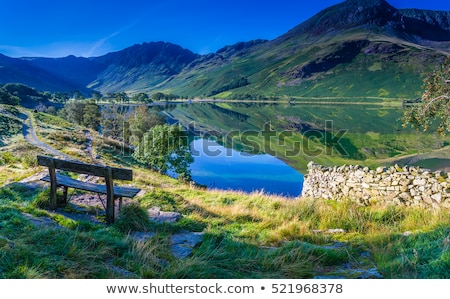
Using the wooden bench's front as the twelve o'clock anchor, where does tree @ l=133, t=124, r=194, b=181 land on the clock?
The tree is roughly at 11 o'clock from the wooden bench.

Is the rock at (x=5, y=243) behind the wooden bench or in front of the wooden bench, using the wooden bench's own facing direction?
behind

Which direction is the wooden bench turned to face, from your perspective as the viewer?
facing away from the viewer and to the right of the viewer
